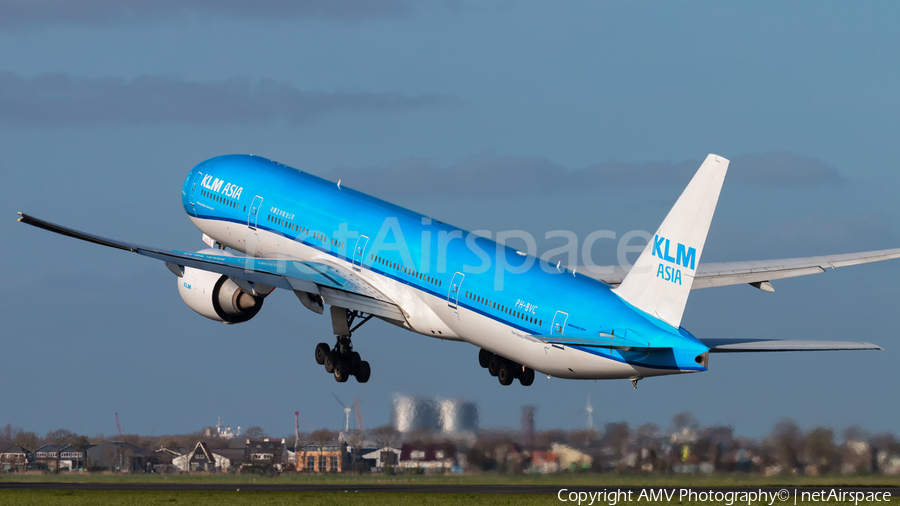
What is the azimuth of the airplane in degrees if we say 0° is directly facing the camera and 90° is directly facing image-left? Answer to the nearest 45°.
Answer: approximately 135°
